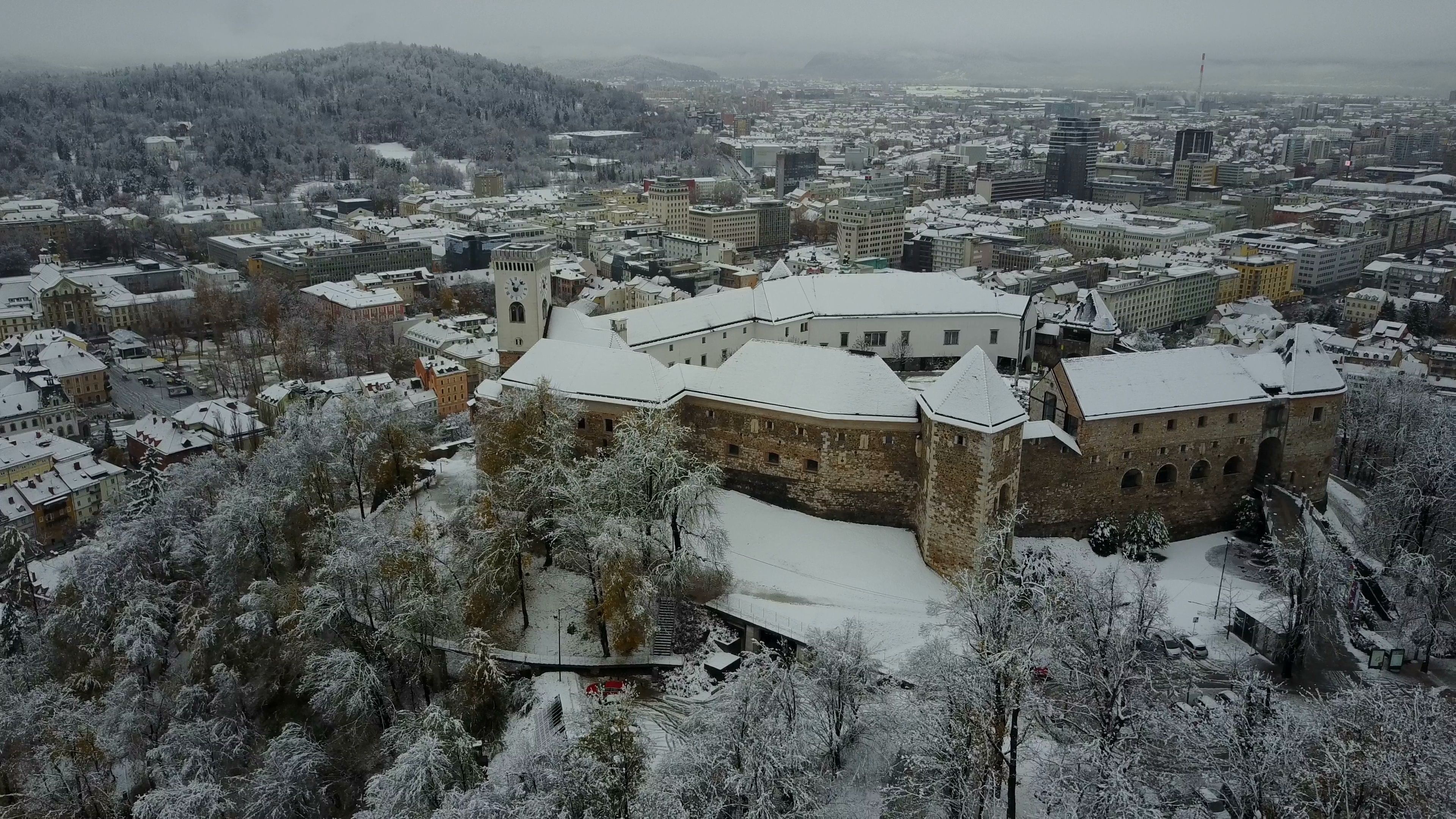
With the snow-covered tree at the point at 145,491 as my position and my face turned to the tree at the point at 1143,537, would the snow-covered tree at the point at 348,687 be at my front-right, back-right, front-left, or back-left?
front-right

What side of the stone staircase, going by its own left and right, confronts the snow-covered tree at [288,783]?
right

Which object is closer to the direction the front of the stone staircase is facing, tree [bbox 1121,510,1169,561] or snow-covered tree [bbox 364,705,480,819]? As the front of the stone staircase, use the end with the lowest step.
the snow-covered tree

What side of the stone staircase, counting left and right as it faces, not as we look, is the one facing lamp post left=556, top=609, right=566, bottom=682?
right

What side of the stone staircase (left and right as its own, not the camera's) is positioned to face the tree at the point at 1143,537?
left

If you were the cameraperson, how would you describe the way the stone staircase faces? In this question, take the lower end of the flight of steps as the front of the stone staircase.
facing the viewer

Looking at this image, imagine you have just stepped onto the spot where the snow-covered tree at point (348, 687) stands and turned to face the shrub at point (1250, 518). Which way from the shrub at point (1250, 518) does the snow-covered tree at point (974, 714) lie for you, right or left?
right

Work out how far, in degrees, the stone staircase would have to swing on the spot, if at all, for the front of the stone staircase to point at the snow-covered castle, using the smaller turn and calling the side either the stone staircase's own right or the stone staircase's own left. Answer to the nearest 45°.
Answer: approximately 135° to the stone staircase's own left

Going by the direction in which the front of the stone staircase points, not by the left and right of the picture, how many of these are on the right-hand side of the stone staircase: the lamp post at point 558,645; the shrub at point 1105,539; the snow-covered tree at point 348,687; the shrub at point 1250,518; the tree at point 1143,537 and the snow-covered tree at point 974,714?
2

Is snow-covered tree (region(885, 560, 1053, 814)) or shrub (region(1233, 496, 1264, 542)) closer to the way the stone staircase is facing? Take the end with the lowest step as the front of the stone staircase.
the snow-covered tree

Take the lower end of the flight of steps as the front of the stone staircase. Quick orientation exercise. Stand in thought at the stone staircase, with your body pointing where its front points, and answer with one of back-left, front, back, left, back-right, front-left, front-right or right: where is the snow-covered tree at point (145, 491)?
back-right

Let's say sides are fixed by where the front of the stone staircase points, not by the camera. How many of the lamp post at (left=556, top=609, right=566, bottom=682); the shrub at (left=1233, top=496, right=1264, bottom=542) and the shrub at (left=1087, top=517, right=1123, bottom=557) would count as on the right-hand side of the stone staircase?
1

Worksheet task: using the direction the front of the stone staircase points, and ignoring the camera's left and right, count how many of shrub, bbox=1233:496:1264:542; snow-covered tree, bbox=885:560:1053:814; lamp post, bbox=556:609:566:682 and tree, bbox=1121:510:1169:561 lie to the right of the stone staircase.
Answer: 1

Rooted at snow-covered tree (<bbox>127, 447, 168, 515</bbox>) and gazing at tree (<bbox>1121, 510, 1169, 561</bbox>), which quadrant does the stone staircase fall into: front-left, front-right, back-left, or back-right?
front-right
